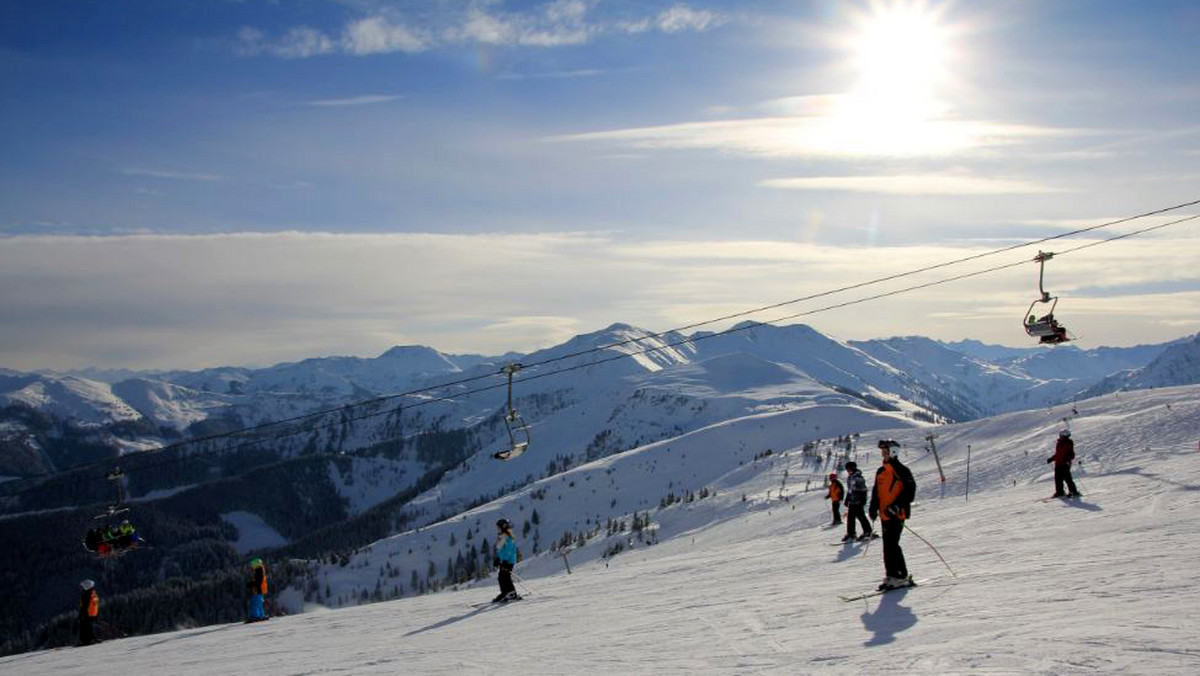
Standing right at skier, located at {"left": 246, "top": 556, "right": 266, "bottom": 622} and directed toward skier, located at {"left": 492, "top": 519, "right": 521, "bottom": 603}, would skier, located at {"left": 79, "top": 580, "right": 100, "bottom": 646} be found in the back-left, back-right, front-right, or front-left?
back-right

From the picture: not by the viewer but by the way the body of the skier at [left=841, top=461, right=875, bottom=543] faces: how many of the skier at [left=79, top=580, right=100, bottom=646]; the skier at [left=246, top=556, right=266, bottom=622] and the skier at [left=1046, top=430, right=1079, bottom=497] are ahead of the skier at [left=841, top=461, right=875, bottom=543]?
2

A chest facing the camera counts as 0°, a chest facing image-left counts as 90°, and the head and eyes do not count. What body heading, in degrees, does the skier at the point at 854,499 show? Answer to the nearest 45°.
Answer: approximately 90°

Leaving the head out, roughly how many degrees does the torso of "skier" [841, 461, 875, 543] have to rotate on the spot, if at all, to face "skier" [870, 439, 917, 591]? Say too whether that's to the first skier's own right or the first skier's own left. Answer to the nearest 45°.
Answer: approximately 90° to the first skier's own left
